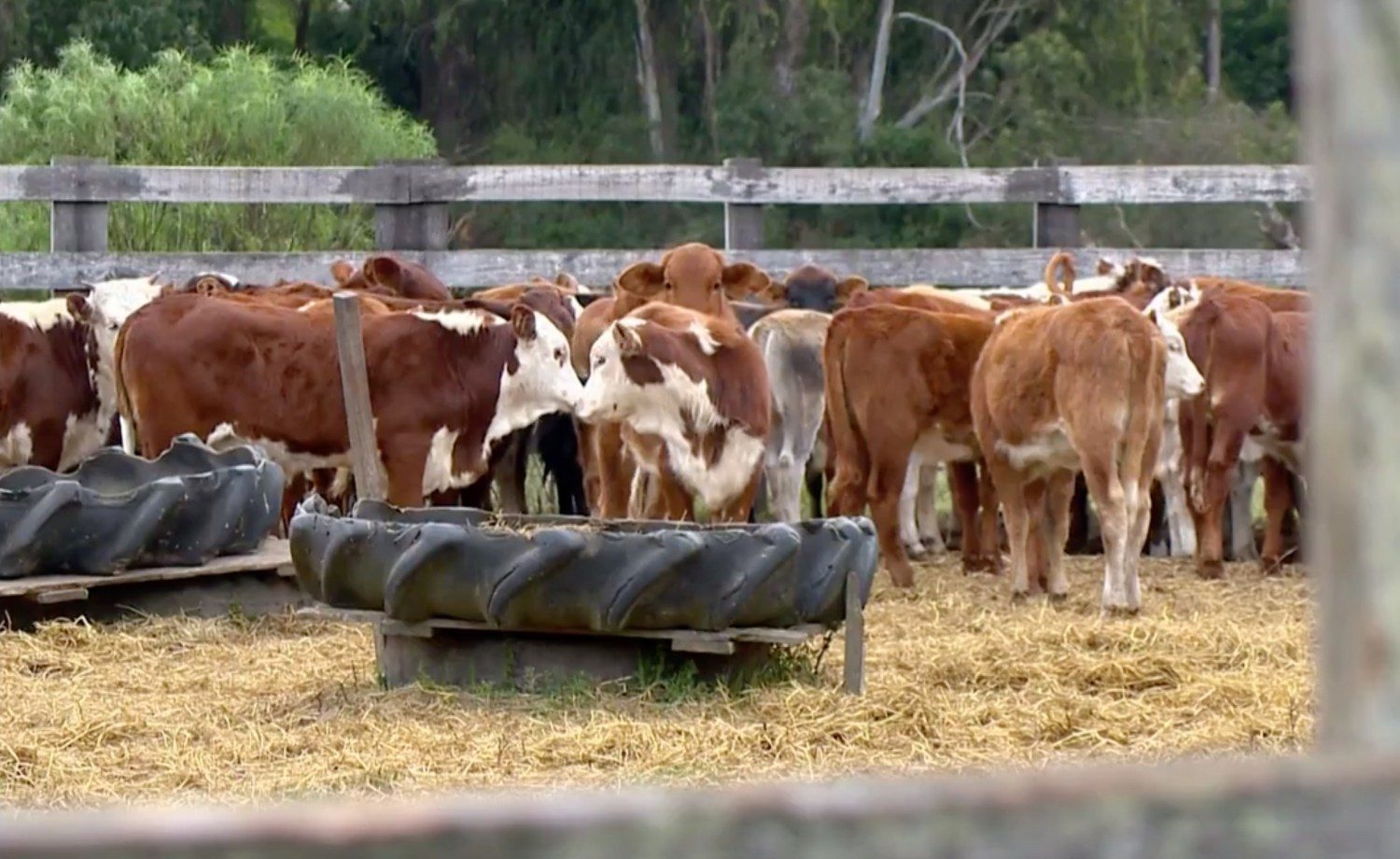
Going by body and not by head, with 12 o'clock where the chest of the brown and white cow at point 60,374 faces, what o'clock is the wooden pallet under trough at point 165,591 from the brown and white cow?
The wooden pallet under trough is roughly at 3 o'clock from the brown and white cow.

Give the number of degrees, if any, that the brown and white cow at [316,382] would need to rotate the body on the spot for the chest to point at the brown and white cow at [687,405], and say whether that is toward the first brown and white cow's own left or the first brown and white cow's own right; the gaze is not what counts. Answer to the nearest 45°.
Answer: approximately 45° to the first brown and white cow's own right

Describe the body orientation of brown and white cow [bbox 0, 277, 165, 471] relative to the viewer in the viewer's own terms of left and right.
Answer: facing to the right of the viewer

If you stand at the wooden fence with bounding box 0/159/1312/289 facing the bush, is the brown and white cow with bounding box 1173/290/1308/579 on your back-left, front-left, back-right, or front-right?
back-right

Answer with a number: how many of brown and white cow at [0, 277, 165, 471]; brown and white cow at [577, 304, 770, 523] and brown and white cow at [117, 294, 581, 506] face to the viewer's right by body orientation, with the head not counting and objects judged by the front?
2

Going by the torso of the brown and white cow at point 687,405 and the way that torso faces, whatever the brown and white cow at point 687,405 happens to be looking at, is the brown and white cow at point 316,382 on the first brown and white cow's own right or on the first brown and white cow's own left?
on the first brown and white cow's own right

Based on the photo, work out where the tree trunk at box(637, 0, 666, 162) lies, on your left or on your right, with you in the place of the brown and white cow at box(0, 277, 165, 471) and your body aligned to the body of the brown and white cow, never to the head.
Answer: on your left

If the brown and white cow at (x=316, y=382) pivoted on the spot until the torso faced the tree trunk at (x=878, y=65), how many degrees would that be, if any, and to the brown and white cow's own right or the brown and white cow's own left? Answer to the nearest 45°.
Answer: approximately 90° to the brown and white cow's own left

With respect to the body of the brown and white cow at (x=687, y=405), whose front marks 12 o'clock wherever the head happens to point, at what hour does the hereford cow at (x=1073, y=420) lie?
The hereford cow is roughly at 7 o'clock from the brown and white cow.

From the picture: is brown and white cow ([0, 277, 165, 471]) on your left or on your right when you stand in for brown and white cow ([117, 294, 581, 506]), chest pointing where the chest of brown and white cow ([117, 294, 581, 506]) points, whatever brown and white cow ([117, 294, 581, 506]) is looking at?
on your left

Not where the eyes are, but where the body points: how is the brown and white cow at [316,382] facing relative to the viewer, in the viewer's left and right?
facing to the right of the viewer
